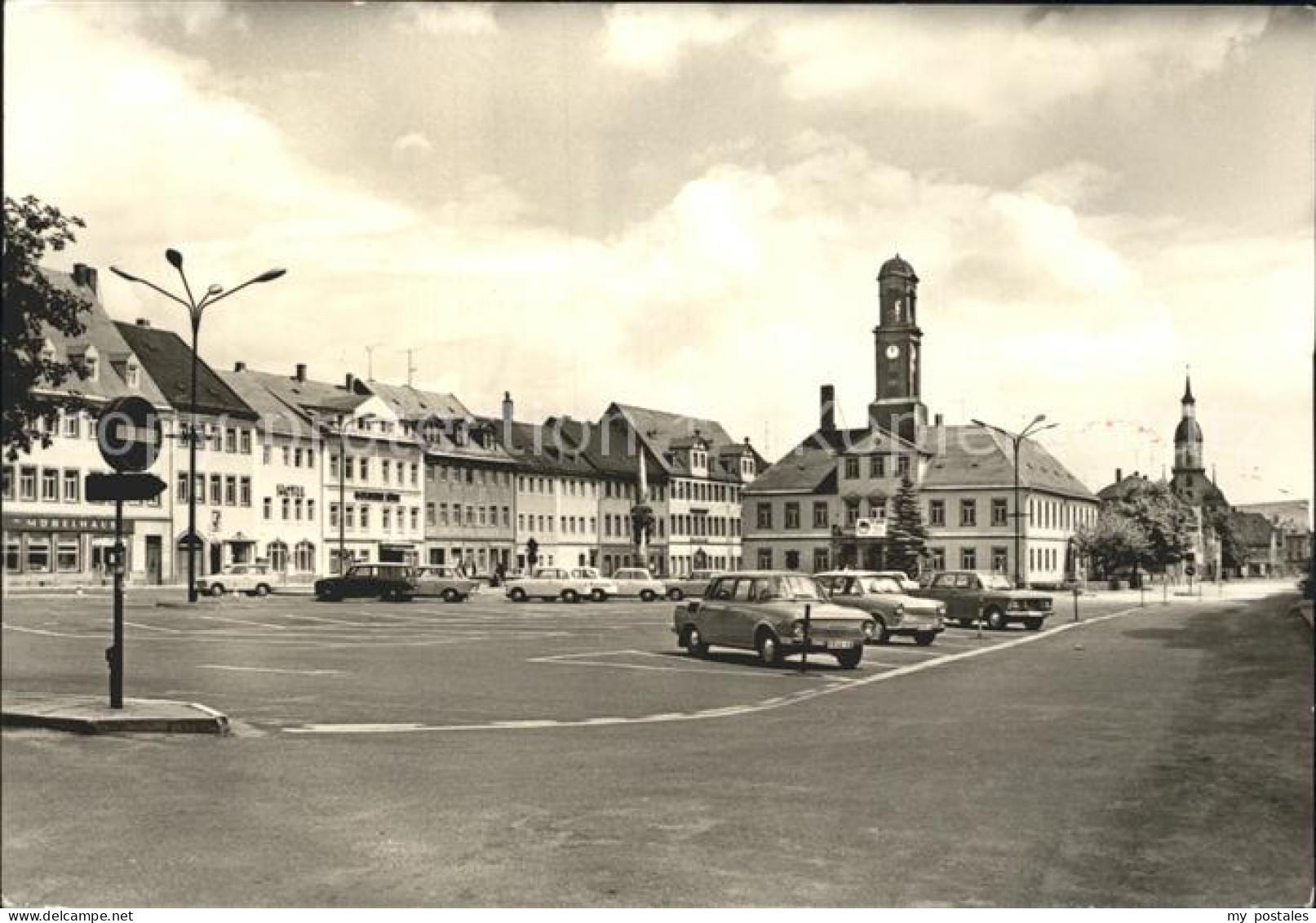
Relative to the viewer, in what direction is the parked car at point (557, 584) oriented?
to the viewer's left

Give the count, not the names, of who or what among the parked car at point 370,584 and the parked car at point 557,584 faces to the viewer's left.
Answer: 2

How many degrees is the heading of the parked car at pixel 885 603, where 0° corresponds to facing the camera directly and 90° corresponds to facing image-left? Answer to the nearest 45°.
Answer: approximately 315°

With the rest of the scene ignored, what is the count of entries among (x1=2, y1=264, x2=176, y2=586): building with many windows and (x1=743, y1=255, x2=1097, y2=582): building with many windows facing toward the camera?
2

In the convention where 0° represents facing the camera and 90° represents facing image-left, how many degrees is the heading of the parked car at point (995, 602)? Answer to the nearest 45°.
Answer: approximately 315°

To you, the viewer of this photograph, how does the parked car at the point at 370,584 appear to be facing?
facing to the left of the viewer

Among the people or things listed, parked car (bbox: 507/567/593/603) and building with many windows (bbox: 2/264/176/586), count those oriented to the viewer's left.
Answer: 1

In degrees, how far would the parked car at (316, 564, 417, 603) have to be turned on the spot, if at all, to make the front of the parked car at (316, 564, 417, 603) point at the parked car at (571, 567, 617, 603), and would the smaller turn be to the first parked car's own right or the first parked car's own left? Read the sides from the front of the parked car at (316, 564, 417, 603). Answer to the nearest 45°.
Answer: approximately 135° to the first parked car's own right
